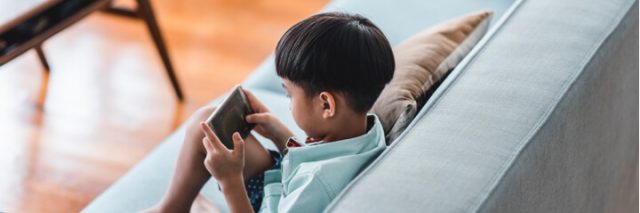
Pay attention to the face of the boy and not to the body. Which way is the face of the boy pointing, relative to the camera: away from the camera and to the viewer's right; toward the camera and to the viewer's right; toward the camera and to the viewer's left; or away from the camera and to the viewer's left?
away from the camera and to the viewer's left

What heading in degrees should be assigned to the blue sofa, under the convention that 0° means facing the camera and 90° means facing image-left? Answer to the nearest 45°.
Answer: approximately 135°
